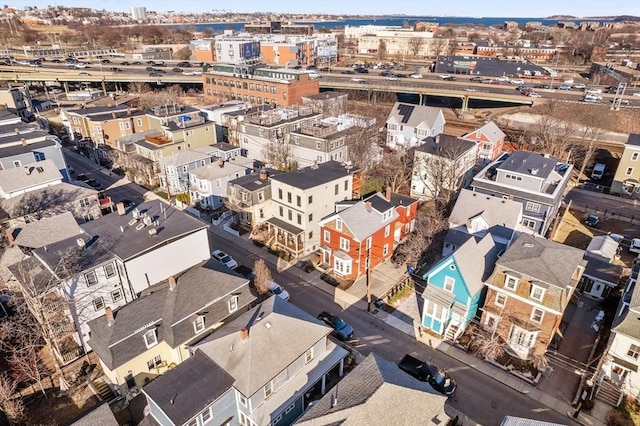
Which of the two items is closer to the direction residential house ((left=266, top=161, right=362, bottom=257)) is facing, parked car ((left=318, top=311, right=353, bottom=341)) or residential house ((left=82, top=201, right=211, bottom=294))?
the residential house

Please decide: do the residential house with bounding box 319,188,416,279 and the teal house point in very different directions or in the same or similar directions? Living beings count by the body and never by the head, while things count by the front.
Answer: same or similar directions

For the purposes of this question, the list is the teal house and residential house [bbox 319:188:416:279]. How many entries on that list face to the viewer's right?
0

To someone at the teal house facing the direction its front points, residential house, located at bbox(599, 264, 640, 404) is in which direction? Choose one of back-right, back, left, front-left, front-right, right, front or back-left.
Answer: back-left

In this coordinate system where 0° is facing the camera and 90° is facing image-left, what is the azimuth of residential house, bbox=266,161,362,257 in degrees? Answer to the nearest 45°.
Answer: approximately 45°

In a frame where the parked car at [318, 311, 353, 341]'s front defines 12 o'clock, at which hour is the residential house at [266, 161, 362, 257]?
The residential house is roughly at 7 o'clock from the parked car.

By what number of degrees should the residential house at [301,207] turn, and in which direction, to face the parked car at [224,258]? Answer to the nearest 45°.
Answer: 0° — it already faces it

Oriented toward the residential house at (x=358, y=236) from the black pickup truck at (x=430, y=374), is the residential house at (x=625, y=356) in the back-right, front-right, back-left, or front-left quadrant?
back-right

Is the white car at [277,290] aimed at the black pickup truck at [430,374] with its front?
yes

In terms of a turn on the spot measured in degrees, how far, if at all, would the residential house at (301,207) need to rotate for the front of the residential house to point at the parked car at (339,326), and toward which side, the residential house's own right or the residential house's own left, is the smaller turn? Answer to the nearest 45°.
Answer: approximately 45° to the residential house's own left

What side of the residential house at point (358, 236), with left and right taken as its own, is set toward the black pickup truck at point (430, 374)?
left

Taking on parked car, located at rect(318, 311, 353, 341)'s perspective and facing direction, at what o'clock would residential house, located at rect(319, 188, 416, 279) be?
The residential house is roughly at 8 o'clock from the parked car.

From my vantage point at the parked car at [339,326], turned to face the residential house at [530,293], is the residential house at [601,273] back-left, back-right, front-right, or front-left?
front-left

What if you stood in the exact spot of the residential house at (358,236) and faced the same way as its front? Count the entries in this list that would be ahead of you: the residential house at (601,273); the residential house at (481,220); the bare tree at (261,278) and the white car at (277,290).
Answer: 2

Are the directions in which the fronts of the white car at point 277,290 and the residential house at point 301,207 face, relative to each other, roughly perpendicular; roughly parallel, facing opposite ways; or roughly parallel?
roughly perpendicular

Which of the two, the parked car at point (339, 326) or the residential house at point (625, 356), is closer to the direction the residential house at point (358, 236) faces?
the parked car

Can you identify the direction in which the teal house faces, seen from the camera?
facing the viewer and to the left of the viewer

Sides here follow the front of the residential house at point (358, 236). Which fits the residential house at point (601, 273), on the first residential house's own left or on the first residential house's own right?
on the first residential house's own left
